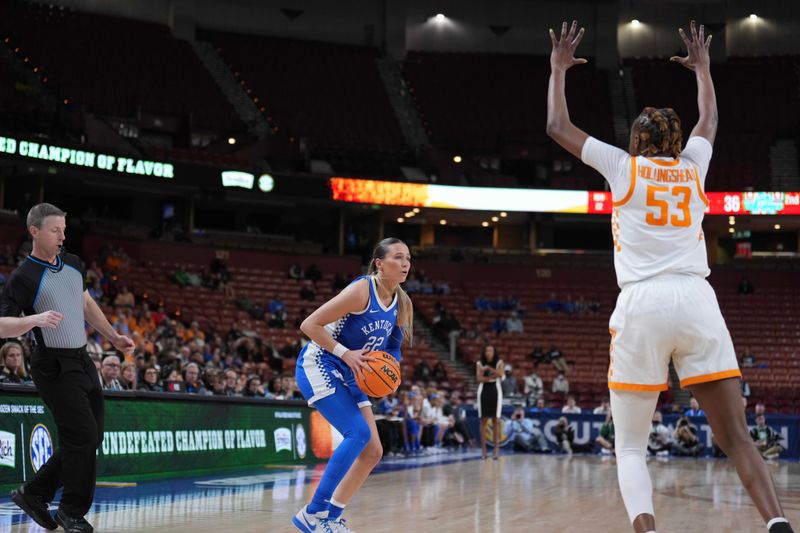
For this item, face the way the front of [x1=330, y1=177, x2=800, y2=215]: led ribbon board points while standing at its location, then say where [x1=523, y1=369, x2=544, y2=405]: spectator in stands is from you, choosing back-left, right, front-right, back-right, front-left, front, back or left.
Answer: front

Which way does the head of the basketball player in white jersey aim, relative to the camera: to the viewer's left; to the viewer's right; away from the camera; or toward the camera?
away from the camera

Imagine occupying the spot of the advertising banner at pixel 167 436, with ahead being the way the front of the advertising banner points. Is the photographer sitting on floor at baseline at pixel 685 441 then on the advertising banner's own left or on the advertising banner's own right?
on the advertising banner's own left

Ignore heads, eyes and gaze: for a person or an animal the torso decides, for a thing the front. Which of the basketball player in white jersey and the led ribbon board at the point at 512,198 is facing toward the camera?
the led ribbon board

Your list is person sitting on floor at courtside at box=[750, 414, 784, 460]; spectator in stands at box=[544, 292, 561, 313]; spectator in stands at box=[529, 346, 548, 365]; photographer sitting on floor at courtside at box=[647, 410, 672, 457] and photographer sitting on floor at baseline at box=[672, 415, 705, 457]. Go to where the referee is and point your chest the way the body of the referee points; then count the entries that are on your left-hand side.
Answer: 5

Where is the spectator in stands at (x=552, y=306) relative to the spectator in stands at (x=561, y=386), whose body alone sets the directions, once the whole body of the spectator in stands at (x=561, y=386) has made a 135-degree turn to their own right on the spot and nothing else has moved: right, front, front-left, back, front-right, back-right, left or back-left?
front-right

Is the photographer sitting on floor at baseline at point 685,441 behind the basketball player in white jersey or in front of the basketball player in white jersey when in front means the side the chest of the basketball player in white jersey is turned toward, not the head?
in front

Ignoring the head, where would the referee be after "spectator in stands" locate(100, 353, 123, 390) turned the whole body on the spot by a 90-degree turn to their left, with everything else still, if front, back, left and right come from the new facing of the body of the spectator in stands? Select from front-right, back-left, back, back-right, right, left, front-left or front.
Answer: back-right

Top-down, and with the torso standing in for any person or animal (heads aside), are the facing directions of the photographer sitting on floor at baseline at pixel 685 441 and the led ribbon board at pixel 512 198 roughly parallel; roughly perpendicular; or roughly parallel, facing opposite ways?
roughly parallel

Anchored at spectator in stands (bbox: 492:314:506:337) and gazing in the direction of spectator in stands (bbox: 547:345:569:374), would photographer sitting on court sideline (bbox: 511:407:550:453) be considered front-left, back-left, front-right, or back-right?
front-right

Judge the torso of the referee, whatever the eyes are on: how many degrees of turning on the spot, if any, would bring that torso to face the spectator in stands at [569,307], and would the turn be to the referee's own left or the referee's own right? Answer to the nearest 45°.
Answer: approximately 90° to the referee's own left

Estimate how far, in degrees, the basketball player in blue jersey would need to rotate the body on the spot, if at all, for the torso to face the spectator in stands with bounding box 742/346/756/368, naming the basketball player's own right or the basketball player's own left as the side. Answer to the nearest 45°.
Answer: approximately 90° to the basketball player's own left

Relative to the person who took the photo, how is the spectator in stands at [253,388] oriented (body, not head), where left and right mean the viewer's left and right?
facing the viewer and to the right of the viewer

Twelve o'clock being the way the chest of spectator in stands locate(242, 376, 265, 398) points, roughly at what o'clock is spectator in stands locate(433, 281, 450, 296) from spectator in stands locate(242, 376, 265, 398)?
spectator in stands locate(433, 281, 450, 296) is roughly at 8 o'clock from spectator in stands locate(242, 376, 265, 398).

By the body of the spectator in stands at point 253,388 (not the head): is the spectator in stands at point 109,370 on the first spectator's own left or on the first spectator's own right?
on the first spectator's own right

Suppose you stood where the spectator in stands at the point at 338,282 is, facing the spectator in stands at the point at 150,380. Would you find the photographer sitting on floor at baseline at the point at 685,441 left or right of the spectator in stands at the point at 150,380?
left

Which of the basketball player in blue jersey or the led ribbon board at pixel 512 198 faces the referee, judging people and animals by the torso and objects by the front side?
the led ribbon board

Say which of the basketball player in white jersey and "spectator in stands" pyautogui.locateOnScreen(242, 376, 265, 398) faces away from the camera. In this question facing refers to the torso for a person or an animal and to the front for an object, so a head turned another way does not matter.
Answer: the basketball player in white jersey

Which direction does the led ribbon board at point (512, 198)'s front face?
toward the camera
